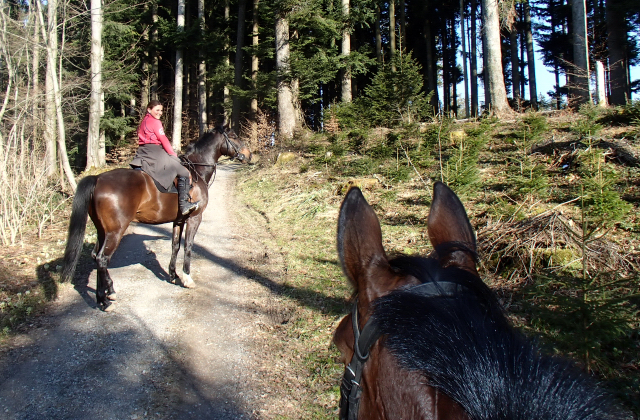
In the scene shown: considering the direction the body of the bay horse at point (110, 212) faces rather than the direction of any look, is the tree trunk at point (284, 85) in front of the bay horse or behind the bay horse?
in front

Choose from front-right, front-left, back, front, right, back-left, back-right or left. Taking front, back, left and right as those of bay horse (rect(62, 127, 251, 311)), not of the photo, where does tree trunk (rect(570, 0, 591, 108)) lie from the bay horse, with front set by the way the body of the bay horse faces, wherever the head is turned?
front-right

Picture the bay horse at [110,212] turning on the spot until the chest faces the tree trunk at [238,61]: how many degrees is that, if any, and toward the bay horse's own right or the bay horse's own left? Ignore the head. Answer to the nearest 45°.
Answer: approximately 45° to the bay horse's own left

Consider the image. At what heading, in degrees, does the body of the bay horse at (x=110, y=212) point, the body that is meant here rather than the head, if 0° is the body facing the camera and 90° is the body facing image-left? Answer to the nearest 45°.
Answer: approximately 225°

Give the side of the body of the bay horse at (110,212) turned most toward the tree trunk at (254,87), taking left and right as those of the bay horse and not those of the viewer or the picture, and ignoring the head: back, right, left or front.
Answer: front
